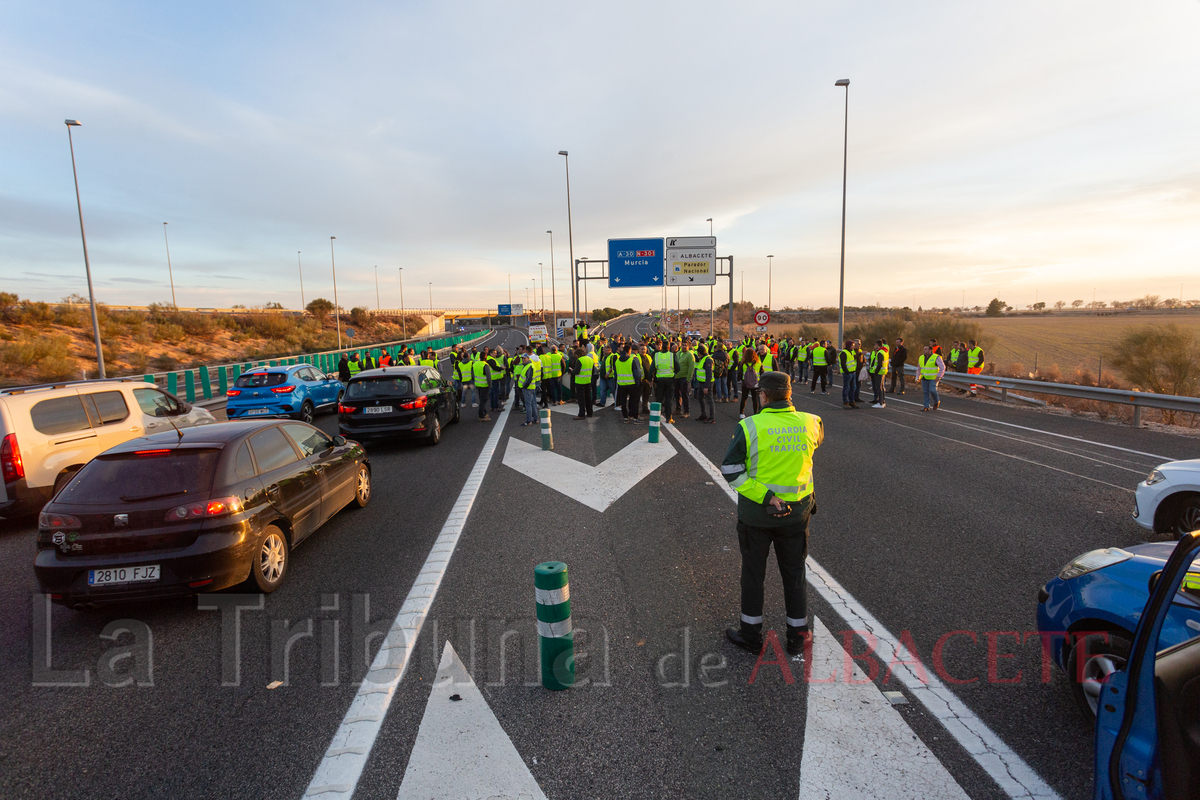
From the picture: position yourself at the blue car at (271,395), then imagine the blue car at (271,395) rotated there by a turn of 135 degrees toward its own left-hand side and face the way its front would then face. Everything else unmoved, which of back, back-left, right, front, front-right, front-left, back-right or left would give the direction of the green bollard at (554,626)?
left

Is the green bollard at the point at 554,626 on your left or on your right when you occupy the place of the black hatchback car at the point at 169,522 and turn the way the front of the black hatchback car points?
on your right

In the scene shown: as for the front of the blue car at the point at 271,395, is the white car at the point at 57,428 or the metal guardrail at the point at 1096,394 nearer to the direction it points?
the metal guardrail

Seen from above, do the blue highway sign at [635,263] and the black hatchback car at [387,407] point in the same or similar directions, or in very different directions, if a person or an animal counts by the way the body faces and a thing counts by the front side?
very different directions

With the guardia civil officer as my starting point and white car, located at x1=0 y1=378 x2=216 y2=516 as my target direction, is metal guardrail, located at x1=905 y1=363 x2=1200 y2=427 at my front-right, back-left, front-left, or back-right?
back-right

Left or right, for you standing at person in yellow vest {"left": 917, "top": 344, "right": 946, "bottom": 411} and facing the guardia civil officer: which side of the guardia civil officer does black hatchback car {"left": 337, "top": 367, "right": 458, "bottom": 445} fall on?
right

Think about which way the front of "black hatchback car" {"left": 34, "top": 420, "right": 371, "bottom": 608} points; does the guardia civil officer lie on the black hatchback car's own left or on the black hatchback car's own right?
on the black hatchback car's own right

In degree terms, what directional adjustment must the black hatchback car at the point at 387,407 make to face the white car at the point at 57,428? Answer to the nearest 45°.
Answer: approximately 180°

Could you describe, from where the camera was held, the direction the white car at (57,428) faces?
facing away from the viewer and to the right of the viewer

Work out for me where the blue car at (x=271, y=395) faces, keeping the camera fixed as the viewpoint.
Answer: facing away from the viewer and to the right of the viewer

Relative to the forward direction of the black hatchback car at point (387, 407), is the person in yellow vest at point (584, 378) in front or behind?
in front

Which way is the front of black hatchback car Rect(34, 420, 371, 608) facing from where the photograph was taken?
facing away from the viewer and to the right of the viewer

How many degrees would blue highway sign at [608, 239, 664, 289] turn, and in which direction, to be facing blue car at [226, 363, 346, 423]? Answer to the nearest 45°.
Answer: approximately 45° to its right

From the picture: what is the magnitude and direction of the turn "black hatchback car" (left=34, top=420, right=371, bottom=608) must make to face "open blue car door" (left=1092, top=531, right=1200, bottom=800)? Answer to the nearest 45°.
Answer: approximately 90° to its right
